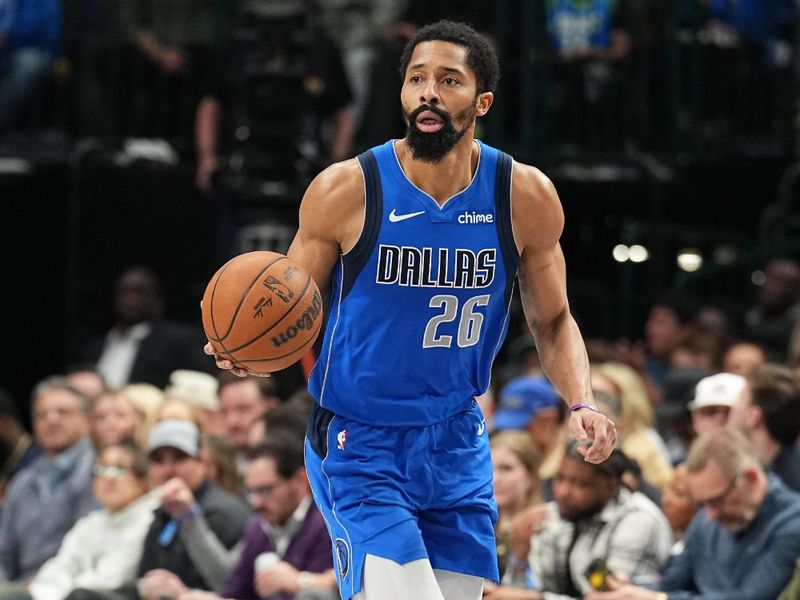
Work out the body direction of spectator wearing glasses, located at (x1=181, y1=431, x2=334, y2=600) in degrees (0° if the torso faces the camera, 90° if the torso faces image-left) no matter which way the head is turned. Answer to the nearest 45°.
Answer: approximately 45°

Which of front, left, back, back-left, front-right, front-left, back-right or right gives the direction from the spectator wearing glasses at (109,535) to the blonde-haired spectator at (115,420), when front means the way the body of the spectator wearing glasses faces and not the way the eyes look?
back-right

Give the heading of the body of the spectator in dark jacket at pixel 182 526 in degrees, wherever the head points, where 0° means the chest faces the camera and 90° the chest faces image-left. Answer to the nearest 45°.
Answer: approximately 45°

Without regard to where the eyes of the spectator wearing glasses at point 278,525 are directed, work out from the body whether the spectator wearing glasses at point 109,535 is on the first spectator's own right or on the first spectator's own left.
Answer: on the first spectator's own right

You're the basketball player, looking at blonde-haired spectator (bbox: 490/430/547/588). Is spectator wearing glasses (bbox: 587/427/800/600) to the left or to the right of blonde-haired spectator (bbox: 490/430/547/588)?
right

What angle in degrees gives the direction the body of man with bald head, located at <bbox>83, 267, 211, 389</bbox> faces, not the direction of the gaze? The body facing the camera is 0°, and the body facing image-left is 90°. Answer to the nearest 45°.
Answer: approximately 45°

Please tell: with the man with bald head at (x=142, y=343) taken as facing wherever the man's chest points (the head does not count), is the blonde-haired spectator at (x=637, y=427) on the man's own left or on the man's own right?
on the man's own left

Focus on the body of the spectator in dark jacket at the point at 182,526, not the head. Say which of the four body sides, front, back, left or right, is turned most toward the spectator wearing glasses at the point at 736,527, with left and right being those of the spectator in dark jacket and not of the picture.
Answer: left

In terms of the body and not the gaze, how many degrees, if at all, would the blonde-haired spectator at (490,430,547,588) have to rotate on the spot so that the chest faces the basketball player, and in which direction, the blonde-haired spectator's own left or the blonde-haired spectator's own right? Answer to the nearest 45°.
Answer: approximately 45° to the blonde-haired spectator's own left

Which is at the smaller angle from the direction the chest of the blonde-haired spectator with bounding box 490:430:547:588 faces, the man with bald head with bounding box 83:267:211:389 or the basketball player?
the basketball player
